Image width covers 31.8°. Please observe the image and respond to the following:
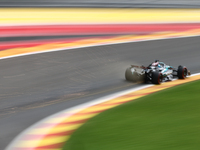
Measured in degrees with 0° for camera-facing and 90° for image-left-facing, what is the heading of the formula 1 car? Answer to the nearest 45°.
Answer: approximately 225°
